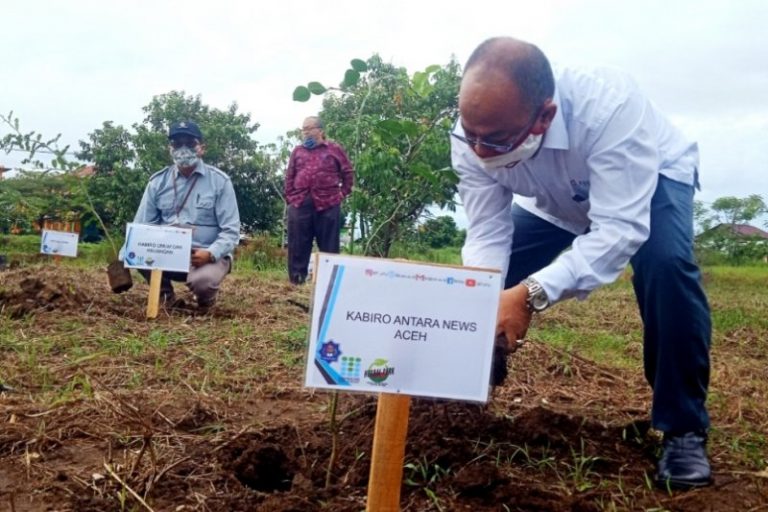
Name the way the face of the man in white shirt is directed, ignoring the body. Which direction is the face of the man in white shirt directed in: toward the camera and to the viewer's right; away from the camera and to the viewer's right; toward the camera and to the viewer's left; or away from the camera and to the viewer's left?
toward the camera and to the viewer's left

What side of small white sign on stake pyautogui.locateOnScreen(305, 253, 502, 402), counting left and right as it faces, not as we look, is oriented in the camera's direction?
front

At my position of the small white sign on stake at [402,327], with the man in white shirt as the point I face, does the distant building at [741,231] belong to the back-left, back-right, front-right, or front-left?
front-left

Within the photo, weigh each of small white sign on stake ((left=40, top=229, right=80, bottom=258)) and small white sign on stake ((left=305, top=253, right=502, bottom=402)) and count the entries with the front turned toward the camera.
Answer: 2

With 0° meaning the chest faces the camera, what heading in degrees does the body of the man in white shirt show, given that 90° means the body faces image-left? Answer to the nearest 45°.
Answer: approximately 45°

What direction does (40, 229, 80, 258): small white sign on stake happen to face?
toward the camera

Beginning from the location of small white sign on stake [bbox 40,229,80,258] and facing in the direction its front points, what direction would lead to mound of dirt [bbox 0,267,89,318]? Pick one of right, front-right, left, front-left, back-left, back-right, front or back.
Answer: front

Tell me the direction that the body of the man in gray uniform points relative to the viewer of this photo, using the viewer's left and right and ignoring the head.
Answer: facing the viewer

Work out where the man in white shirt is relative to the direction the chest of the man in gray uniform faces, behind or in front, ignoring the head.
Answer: in front

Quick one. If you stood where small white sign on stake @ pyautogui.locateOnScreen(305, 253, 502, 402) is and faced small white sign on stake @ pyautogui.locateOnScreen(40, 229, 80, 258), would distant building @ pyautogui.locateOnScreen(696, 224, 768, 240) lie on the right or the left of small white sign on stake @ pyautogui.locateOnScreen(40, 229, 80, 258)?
right

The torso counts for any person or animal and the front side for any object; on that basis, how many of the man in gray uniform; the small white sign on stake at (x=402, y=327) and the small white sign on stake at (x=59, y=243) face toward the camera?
3

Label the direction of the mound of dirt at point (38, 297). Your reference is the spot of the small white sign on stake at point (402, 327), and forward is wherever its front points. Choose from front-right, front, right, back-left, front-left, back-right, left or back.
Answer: back-right

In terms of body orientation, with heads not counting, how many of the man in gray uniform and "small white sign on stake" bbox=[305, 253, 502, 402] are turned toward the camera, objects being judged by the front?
2
